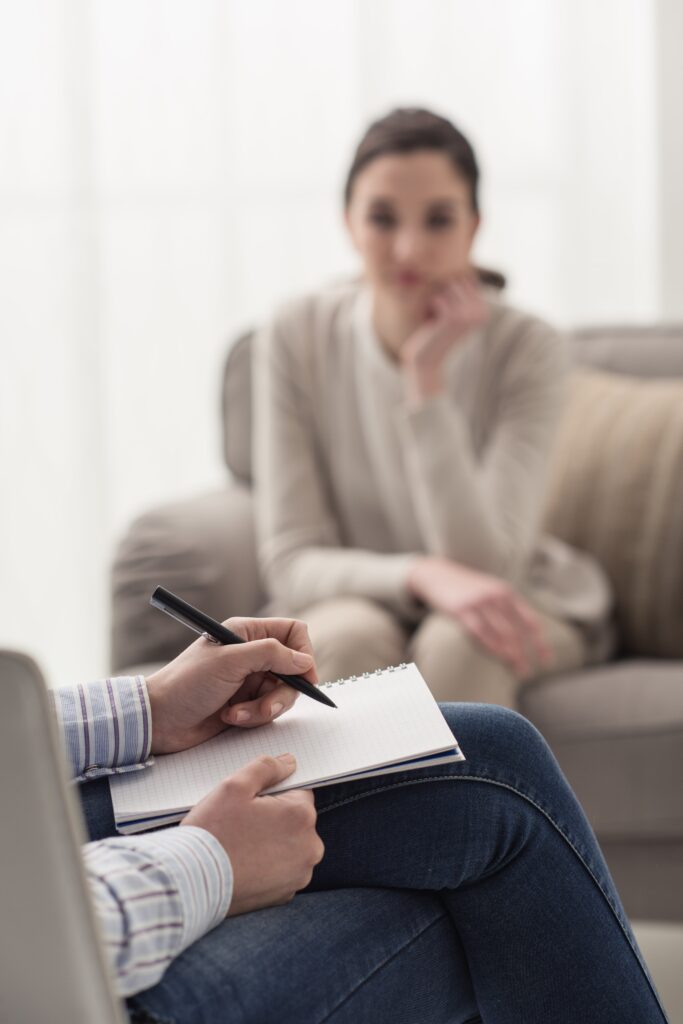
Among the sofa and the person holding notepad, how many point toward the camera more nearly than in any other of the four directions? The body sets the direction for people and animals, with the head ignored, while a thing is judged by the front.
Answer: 1

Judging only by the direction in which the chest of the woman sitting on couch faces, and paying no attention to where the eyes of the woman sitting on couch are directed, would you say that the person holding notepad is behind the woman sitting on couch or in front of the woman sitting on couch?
in front

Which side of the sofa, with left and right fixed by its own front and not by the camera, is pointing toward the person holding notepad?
front
